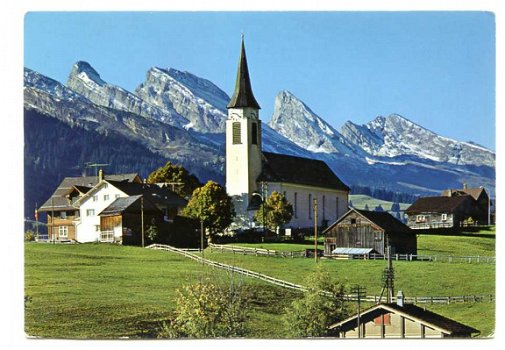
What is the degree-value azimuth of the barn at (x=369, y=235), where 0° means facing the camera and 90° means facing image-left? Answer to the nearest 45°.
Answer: approximately 45°

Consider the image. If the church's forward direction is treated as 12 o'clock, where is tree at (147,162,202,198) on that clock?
The tree is roughly at 1 o'clock from the church.

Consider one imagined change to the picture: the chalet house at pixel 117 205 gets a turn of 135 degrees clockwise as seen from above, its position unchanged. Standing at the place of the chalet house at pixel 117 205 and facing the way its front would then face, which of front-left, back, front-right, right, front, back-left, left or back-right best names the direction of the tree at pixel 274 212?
right

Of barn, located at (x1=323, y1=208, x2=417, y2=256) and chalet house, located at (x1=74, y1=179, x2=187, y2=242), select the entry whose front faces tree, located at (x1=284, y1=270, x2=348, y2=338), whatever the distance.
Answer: the barn

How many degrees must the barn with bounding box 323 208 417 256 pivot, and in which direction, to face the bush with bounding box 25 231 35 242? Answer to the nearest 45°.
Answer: approximately 45° to its right

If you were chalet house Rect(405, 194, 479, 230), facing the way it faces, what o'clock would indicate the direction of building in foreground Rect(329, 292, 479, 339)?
The building in foreground is roughly at 11 o'clock from the chalet house.

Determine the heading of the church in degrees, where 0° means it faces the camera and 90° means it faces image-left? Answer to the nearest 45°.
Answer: approximately 45°
